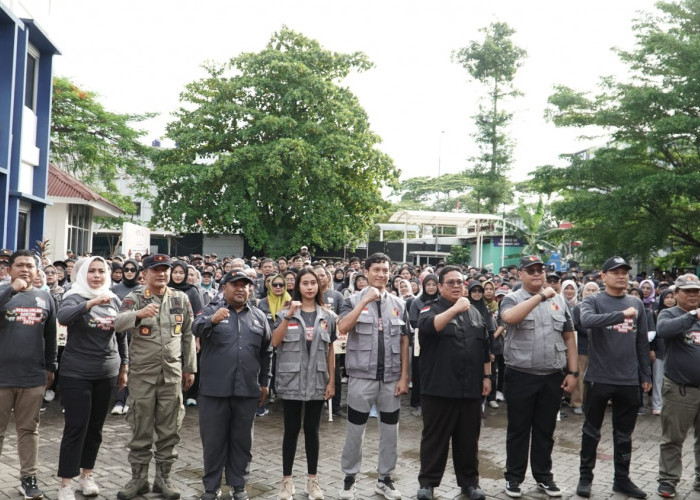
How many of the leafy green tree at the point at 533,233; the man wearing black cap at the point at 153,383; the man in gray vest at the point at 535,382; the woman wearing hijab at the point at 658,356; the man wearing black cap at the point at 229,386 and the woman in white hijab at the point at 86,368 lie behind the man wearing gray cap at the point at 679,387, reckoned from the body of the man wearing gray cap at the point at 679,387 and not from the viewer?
2

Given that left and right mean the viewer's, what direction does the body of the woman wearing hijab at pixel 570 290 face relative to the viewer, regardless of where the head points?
facing the viewer

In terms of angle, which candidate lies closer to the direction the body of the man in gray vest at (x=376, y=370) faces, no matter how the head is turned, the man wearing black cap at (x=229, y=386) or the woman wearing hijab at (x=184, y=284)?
the man wearing black cap

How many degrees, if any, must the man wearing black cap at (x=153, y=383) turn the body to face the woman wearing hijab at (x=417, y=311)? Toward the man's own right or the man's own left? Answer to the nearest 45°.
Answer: approximately 135° to the man's own left

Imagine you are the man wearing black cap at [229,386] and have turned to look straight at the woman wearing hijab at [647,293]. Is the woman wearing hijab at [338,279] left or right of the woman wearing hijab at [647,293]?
left

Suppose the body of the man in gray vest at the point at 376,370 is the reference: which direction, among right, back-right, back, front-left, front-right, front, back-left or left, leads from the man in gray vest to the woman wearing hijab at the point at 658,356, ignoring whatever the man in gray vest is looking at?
back-left

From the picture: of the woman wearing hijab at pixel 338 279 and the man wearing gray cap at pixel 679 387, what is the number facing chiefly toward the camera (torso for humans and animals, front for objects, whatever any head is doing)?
2

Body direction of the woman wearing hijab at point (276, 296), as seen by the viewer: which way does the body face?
toward the camera

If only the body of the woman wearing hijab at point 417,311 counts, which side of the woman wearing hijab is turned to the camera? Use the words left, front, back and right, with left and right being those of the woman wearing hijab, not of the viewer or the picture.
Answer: front

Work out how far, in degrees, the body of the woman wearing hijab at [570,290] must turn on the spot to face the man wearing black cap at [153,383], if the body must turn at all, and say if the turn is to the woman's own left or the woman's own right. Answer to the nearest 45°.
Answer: approximately 45° to the woman's own right

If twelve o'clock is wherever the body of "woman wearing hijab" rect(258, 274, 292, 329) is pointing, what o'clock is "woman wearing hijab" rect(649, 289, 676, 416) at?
"woman wearing hijab" rect(649, 289, 676, 416) is roughly at 9 o'clock from "woman wearing hijab" rect(258, 274, 292, 329).

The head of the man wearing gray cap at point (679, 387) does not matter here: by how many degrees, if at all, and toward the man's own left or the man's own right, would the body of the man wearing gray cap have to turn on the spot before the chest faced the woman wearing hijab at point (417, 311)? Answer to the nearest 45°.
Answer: approximately 135° to the man's own right
